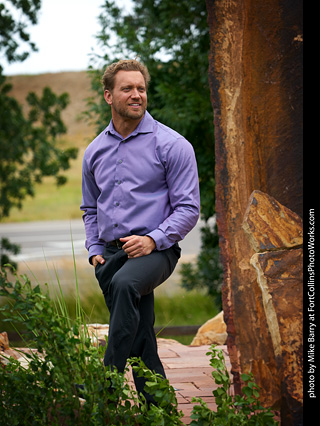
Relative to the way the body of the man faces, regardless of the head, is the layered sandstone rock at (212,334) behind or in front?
behind

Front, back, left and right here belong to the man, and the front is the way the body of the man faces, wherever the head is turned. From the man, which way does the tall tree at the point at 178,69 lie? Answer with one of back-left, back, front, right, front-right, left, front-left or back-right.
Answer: back-right

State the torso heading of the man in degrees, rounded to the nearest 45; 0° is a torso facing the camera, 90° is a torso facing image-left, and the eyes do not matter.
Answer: approximately 45°

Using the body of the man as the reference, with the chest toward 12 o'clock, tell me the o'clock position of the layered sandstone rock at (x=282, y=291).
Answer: The layered sandstone rock is roughly at 8 o'clock from the man.
